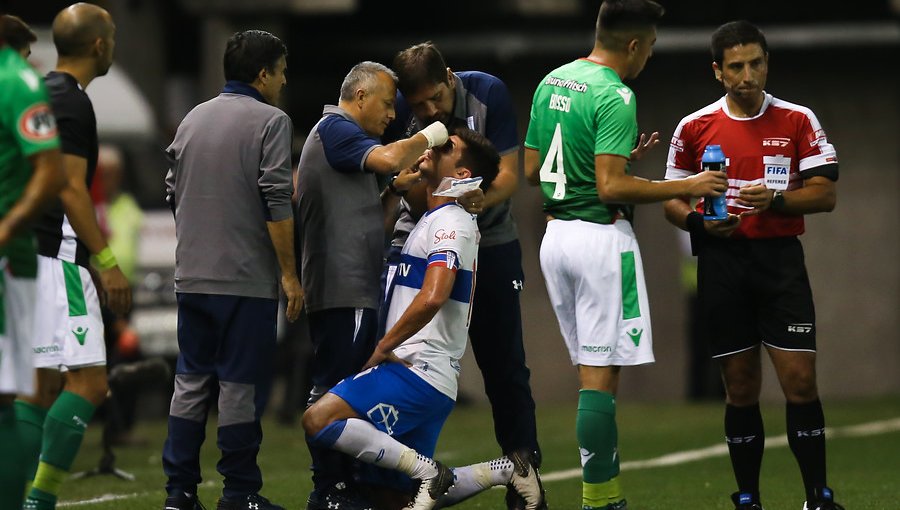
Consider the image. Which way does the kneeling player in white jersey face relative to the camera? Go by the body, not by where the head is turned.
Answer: to the viewer's left

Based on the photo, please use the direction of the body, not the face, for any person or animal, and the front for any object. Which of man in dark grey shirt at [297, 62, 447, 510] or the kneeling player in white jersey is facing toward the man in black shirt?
the kneeling player in white jersey

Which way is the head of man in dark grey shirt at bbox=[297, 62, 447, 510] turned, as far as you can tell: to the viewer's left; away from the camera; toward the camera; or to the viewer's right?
to the viewer's right

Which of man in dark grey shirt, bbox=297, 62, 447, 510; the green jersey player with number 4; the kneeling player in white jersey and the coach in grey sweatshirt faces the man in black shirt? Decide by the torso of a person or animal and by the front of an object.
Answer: the kneeling player in white jersey

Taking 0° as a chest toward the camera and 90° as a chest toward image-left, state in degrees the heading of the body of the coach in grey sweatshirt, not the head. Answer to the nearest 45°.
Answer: approximately 225°

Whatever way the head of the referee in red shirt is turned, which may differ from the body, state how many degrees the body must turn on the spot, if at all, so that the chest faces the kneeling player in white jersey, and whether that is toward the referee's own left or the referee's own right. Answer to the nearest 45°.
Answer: approximately 45° to the referee's own right

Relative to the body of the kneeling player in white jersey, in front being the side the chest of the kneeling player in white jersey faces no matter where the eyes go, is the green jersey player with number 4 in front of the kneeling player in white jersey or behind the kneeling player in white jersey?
behind
